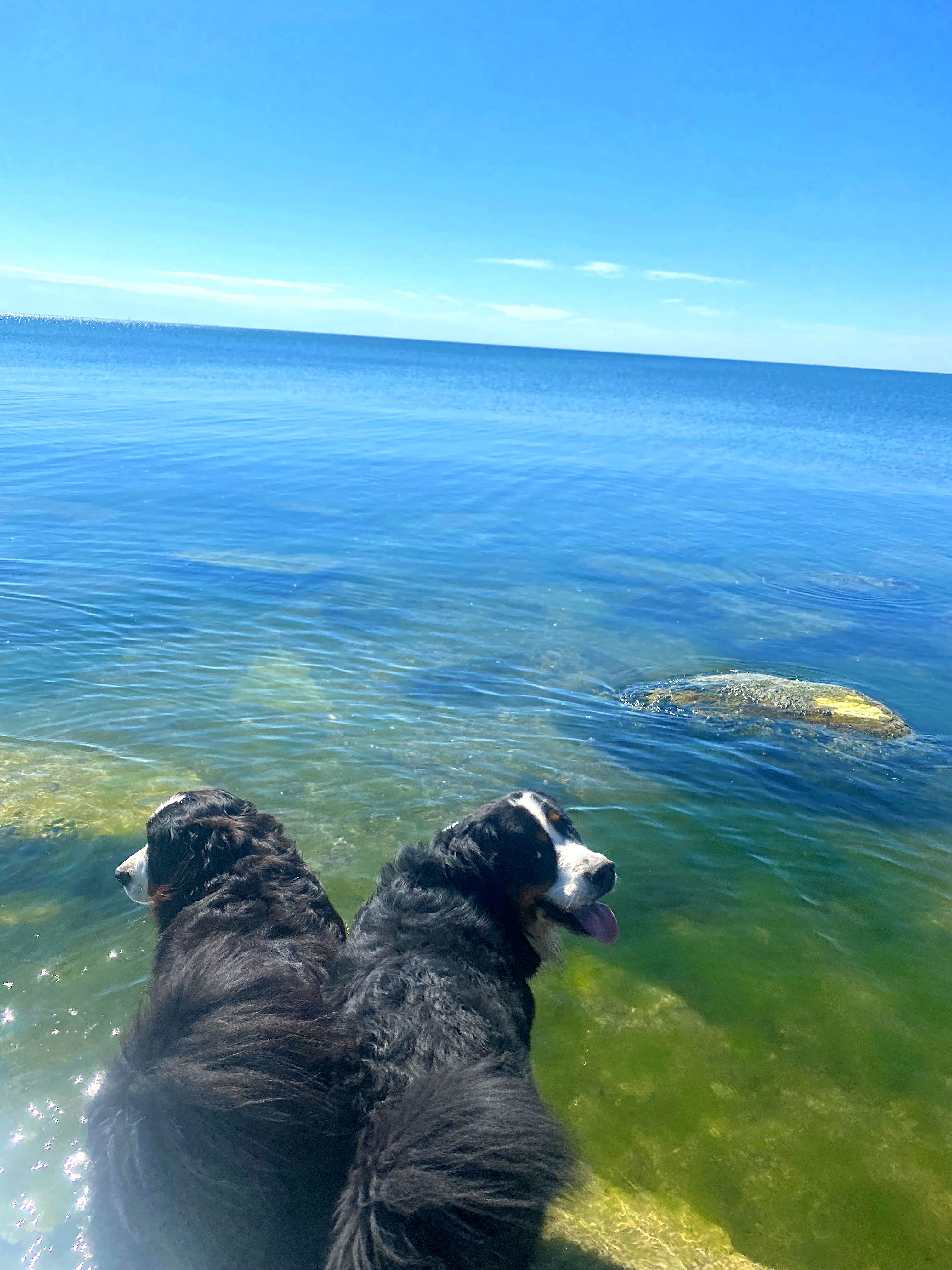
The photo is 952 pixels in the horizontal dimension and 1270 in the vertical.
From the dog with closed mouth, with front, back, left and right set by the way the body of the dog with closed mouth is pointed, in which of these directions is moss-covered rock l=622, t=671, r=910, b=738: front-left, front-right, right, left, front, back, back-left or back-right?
front-right

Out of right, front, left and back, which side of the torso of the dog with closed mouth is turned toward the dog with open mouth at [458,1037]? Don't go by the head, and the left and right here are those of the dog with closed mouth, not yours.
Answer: right

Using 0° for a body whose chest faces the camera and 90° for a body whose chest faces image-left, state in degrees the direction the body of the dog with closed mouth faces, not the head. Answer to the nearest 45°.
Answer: approximately 180°

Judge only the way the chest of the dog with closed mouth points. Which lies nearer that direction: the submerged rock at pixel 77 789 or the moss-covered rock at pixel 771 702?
the submerged rock

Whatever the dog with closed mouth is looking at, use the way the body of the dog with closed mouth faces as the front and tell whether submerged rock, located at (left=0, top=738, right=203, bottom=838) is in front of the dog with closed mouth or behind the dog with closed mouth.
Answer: in front

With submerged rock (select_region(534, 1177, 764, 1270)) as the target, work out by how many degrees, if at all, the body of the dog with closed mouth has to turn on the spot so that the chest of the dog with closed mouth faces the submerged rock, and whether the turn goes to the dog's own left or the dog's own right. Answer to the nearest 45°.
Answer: approximately 90° to the dog's own right
